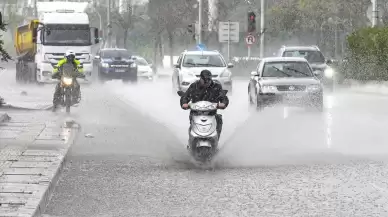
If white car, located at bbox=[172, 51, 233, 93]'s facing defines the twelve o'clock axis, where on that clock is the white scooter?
The white scooter is roughly at 12 o'clock from the white car.

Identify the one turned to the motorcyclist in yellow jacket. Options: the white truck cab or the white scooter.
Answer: the white truck cab

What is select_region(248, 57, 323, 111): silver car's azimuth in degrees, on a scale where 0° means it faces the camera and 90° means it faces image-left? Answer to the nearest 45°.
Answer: approximately 0°

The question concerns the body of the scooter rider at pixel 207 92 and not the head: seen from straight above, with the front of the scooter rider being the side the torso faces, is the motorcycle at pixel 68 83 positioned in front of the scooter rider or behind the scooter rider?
behind

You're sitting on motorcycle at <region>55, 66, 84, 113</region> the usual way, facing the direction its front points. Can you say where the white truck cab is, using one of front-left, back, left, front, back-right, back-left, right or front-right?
back

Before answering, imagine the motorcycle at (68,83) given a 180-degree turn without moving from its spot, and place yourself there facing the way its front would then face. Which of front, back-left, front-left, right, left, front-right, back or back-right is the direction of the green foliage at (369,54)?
front-right

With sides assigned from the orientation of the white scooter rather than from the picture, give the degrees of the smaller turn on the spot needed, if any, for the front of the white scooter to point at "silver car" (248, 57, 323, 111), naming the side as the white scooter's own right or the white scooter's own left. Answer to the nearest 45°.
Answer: approximately 180°
